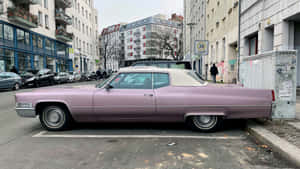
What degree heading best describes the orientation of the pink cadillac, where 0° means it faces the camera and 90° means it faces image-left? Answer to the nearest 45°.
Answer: approximately 90°

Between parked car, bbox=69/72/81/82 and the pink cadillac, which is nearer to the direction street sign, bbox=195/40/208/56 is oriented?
the pink cadillac

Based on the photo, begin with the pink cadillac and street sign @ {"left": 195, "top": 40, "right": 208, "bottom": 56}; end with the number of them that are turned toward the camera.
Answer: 1

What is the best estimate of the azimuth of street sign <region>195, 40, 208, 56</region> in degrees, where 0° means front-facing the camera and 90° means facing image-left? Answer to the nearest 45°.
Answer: approximately 0°

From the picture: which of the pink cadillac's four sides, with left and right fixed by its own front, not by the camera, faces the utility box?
back

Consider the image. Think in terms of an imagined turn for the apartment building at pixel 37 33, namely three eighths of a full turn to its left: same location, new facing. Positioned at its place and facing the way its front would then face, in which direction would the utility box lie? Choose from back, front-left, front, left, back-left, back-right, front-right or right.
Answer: back

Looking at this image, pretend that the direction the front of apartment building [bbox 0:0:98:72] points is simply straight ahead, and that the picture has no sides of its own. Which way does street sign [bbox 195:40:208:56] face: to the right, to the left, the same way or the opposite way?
to the right

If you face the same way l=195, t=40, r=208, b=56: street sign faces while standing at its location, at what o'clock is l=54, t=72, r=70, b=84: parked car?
The parked car is roughly at 4 o'clock from the street sign.

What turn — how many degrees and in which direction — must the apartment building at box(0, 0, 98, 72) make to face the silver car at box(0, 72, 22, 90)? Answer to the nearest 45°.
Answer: approximately 45° to its right

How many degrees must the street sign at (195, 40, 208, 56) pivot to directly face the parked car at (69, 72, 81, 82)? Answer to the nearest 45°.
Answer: approximately 135° to its right
